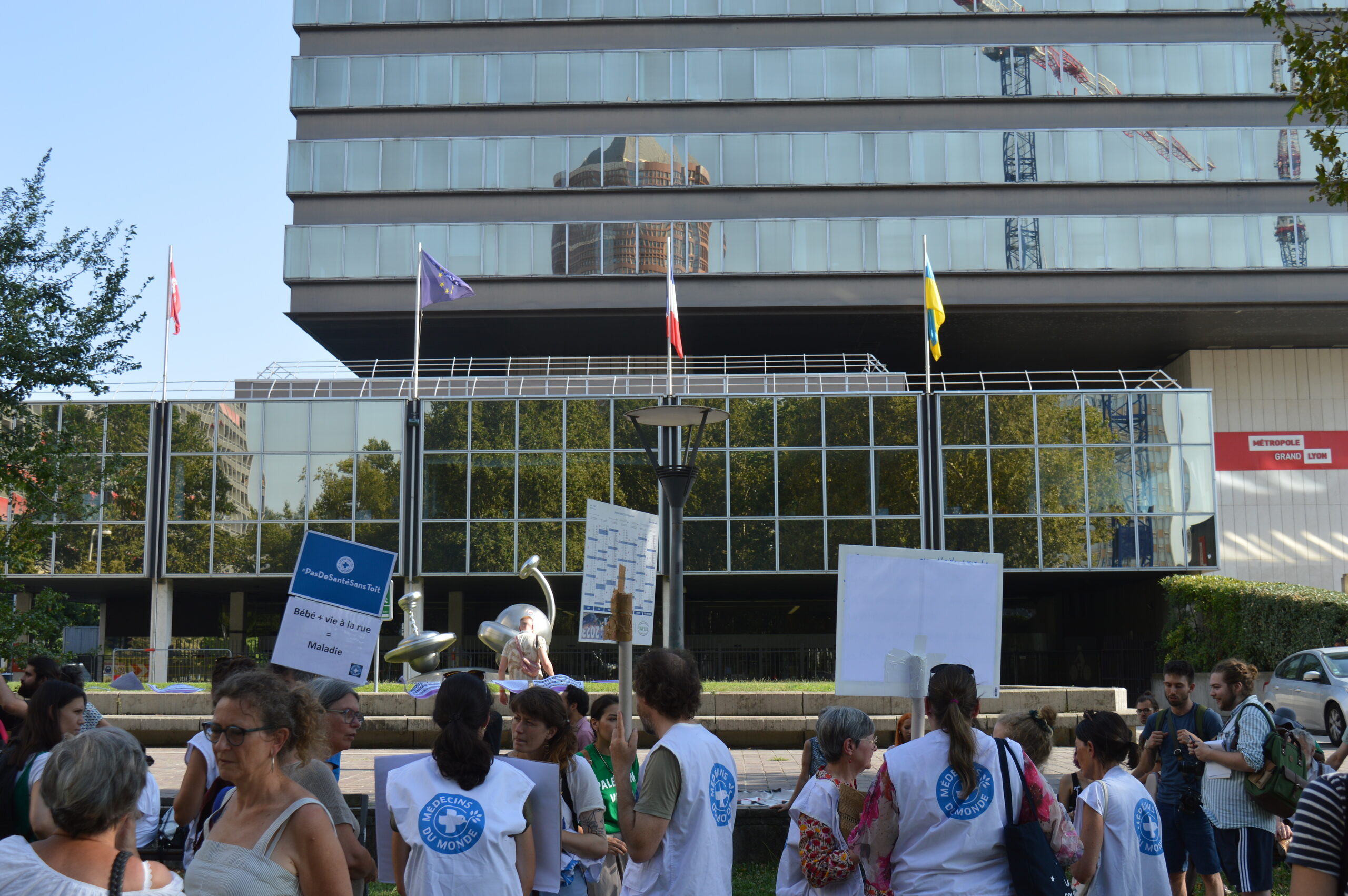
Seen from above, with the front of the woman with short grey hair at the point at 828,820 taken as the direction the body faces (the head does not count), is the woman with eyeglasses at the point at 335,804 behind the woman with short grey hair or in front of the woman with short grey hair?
behind

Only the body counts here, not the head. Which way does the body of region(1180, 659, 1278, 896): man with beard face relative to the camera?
to the viewer's left

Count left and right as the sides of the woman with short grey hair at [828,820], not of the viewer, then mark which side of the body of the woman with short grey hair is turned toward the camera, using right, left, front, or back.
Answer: right

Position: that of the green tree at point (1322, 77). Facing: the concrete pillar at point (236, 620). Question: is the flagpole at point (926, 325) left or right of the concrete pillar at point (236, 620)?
right

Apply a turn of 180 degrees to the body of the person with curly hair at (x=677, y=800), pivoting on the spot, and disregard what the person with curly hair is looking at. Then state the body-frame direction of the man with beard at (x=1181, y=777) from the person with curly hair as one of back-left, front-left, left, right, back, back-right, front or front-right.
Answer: left

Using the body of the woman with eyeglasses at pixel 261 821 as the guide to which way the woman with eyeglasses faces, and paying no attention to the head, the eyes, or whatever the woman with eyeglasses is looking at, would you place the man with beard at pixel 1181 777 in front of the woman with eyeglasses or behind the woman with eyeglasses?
behind

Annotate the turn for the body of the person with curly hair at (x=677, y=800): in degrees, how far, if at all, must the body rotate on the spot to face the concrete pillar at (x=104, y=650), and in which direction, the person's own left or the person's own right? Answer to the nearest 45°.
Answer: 0° — they already face it

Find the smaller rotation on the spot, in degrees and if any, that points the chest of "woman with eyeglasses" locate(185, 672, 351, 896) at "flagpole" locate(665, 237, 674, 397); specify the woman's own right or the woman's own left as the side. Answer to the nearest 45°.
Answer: approximately 135° to the woman's own right

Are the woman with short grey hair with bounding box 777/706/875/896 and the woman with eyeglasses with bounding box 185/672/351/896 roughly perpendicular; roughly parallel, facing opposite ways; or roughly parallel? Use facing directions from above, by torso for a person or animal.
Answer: roughly perpendicular

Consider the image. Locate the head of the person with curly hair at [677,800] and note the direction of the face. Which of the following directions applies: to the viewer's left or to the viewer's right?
to the viewer's left

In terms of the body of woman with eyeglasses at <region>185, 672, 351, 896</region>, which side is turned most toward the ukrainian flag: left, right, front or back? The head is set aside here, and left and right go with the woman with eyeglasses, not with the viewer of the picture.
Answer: back
